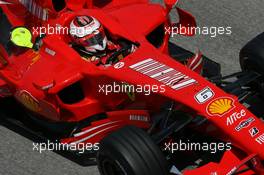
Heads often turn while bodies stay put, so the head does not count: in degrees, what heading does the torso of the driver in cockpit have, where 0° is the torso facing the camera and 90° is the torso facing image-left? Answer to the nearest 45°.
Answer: approximately 315°
